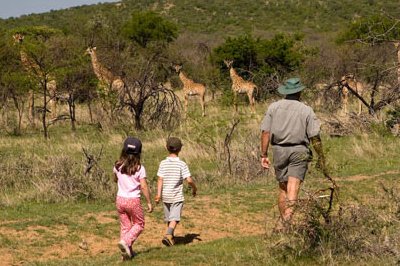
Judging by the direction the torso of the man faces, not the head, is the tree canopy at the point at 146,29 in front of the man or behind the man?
in front

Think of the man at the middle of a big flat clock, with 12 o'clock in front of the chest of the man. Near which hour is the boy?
The boy is roughly at 9 o'clock from the man.

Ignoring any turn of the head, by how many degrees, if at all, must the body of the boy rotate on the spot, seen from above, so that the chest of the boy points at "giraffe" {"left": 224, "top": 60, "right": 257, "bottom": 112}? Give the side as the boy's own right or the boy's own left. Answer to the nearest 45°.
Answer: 0° — they already face it

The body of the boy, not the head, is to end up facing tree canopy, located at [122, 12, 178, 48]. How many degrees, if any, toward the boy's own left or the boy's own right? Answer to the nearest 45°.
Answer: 0° — they already face it

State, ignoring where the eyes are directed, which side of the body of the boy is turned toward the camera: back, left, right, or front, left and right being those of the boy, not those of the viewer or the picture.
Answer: back

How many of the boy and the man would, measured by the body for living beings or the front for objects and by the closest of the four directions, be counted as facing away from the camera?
2

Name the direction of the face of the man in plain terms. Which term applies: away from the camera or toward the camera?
away from the camera

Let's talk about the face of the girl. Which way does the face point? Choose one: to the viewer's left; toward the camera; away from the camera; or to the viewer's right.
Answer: away from the camera

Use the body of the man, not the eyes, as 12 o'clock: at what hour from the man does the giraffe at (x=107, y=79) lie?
The giraffe is roughly at 11 o'clock from the man.

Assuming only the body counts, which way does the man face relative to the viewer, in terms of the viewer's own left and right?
facing away from the viewer

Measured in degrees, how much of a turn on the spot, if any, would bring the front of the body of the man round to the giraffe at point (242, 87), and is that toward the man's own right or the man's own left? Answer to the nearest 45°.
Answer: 0° — they already face it

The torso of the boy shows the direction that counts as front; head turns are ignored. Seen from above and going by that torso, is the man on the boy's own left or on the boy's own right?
on the boy's own right
